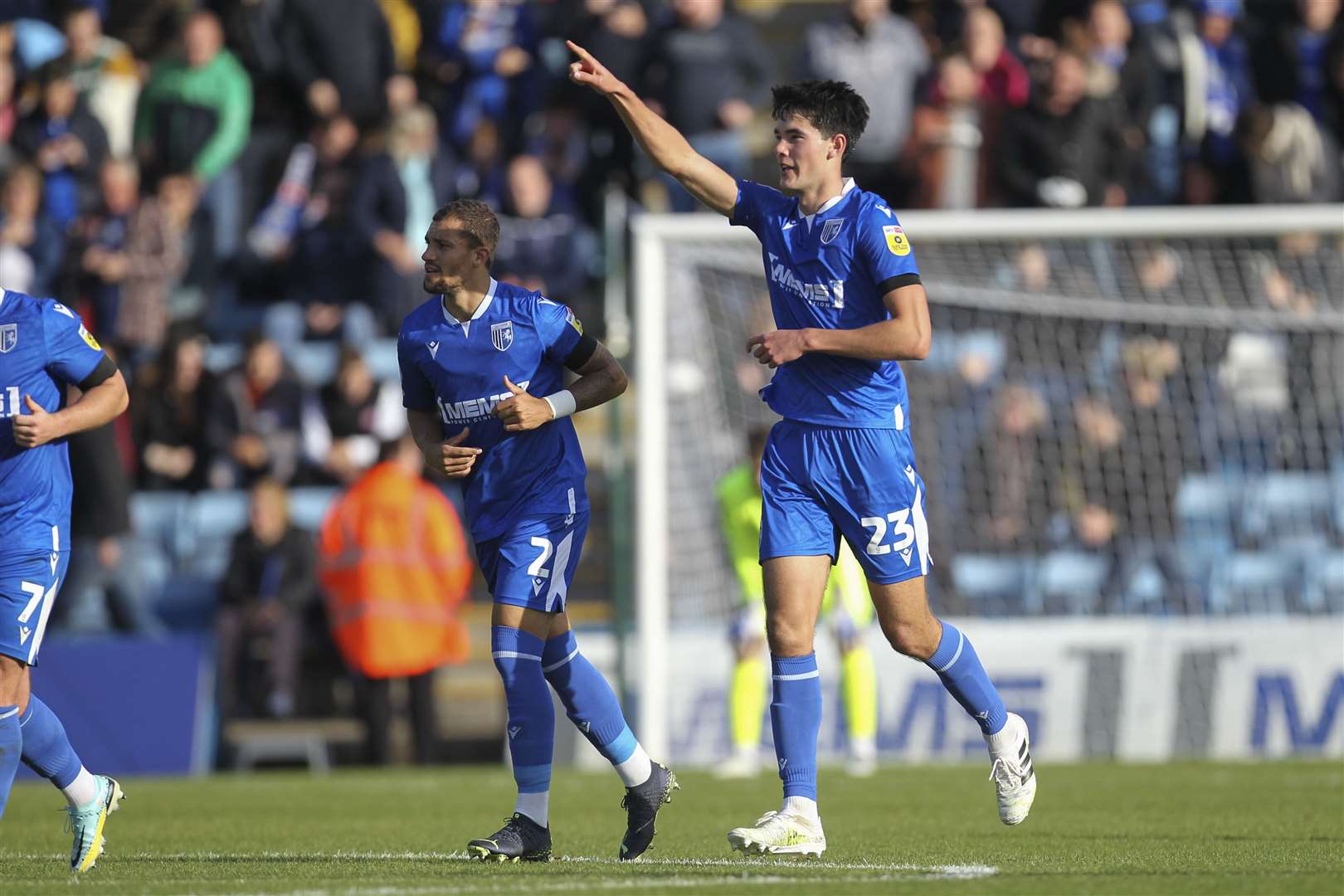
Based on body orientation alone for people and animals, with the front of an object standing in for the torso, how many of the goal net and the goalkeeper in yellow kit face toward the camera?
2

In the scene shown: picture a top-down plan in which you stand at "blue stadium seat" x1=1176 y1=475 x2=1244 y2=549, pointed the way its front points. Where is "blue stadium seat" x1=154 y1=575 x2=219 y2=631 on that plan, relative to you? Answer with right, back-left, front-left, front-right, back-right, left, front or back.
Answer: right

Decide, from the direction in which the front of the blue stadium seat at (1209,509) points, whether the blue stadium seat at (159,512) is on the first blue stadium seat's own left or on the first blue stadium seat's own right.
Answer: on the first blue stadium seat's own right

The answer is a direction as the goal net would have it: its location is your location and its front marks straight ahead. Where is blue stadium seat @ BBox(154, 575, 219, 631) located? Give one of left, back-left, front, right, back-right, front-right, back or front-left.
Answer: right

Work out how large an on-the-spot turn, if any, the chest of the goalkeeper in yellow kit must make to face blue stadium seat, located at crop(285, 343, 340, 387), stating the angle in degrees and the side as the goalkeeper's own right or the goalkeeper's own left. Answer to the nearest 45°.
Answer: approximately 135° to the goalkeeper's own right

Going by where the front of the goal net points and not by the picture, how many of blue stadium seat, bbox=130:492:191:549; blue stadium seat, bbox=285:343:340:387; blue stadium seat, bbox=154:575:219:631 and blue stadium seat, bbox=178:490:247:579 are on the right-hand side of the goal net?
4

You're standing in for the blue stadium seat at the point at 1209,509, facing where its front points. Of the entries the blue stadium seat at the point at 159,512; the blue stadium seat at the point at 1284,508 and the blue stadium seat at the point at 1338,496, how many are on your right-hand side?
1

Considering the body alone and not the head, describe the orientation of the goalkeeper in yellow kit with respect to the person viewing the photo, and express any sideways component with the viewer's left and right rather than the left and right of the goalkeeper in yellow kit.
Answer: facing the viewer

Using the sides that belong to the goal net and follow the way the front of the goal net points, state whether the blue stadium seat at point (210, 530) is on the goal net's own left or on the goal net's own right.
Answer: on the goal net's own right

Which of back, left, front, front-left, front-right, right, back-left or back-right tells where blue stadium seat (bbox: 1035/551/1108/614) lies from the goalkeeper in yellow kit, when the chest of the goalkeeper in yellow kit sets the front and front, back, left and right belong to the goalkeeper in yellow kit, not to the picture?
back-left

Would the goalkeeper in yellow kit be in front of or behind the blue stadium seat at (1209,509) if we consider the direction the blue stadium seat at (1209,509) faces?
in front

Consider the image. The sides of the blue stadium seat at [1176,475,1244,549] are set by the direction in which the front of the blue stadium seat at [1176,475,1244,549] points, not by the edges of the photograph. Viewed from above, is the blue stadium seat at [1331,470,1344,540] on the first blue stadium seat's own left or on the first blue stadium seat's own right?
on the first blue stadium seat's own left

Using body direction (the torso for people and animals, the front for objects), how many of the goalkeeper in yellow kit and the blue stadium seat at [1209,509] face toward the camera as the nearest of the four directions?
2
